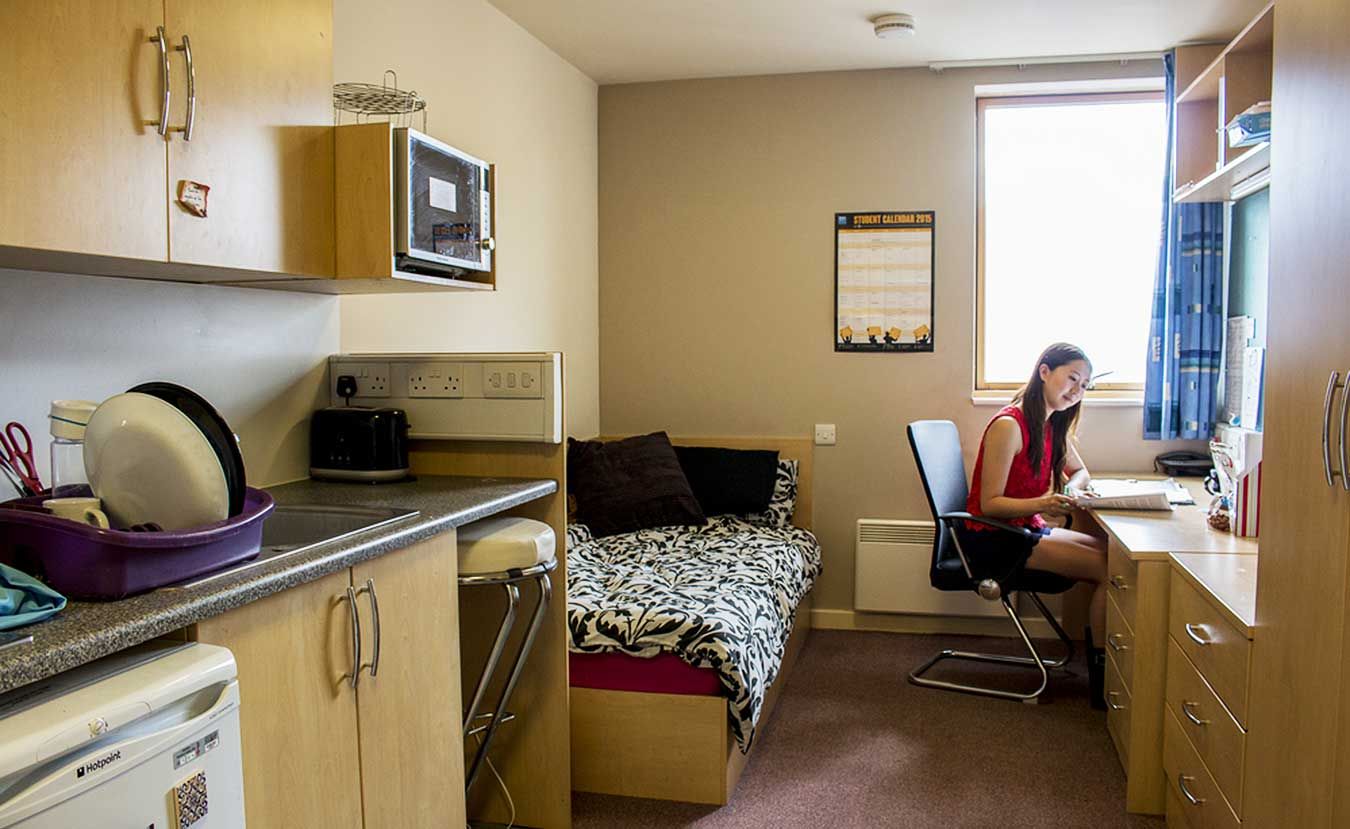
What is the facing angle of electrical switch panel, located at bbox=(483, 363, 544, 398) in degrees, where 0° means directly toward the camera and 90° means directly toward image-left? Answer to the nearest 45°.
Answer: approximately 0°

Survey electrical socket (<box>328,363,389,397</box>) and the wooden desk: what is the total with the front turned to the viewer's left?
1

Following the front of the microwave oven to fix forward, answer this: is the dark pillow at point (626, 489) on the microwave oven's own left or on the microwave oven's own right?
on the microwave oven's own left

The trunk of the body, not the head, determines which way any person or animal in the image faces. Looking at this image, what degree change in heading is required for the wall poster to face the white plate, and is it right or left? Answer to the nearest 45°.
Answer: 0° — it already faces it

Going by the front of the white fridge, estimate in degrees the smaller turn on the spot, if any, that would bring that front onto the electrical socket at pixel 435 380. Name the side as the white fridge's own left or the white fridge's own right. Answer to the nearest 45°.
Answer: approximately 90° to the white fridge's own left

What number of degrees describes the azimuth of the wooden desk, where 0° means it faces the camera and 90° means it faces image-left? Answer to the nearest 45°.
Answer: approximately 90°

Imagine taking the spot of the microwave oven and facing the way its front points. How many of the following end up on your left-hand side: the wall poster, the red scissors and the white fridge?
1

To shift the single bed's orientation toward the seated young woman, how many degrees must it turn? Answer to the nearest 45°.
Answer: approximately 135° to its left

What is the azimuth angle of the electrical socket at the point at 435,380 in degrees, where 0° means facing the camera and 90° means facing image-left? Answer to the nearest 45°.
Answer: approximately 0°
